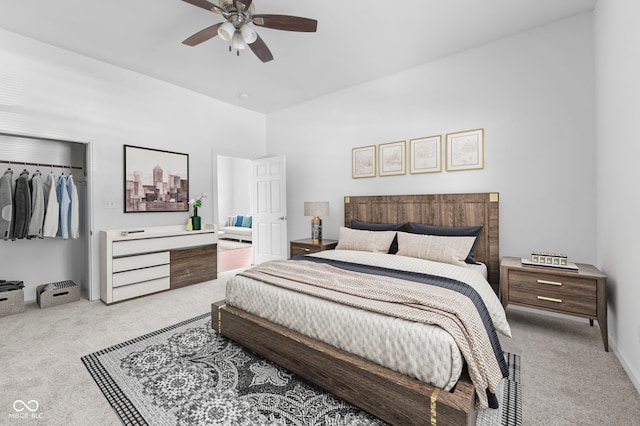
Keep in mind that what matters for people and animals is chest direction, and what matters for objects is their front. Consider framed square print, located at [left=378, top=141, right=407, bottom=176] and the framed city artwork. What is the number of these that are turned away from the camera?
0

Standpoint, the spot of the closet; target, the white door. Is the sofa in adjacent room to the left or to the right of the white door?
left

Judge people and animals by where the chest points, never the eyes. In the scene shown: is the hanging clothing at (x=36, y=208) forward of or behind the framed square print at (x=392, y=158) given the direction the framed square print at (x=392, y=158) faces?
forward

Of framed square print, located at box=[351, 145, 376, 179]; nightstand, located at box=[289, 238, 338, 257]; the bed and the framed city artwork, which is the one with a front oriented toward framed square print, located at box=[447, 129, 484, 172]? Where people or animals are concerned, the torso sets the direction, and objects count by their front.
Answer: the framed city artwork

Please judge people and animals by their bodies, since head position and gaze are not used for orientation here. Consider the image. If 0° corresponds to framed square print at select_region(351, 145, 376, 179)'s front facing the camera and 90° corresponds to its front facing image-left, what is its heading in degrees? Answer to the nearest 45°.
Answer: approximately 45°

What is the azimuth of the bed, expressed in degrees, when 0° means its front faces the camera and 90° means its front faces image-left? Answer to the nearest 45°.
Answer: approximately 45°

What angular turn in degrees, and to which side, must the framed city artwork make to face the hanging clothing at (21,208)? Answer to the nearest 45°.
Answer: approximately 135° to its right

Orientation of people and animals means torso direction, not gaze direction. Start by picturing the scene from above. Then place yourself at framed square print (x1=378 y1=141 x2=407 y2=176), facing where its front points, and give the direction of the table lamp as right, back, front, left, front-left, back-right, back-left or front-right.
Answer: front-right

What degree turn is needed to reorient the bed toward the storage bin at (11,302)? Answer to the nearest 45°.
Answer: approximately 45° to its right

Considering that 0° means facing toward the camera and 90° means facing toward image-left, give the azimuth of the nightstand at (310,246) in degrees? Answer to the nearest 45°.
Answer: approximately 45°

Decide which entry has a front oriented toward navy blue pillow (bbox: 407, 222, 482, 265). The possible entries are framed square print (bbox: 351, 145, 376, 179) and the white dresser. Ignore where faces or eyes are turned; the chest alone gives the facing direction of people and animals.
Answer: the white dresser

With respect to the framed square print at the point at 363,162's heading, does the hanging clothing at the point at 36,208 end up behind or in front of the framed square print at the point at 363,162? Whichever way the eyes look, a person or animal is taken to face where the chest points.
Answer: in front
